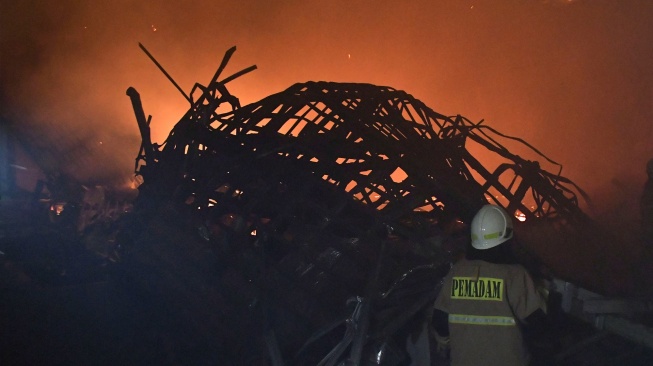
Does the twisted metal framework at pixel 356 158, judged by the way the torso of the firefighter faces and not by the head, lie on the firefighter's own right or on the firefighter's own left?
on the firefighter's own left

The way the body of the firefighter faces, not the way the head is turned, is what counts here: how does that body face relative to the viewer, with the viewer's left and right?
facing away from the viewer and to the right of the viewer
